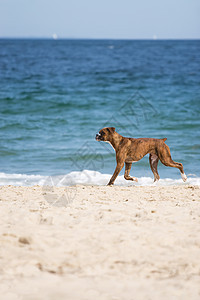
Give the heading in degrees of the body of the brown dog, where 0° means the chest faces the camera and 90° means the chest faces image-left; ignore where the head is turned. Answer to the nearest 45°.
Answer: approximately 90°
